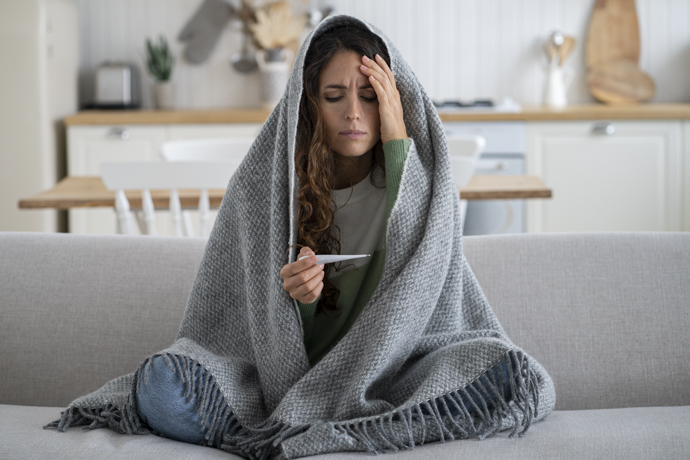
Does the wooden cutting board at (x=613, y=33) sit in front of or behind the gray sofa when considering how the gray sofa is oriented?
behind

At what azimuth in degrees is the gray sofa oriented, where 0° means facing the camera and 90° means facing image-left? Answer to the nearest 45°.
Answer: approximately 0°

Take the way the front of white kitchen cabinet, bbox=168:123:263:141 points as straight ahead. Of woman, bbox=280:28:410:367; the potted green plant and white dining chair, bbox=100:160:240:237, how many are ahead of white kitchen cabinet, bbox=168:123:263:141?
2

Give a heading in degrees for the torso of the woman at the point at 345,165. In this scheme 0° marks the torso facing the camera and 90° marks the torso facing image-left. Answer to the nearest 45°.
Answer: approximately 0°

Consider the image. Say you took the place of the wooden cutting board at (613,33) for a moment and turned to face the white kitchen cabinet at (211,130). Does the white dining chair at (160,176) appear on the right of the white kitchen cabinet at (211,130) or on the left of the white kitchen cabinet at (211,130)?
left

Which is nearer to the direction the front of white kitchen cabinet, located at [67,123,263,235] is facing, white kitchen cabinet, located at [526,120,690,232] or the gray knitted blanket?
the gray knitted blanket
